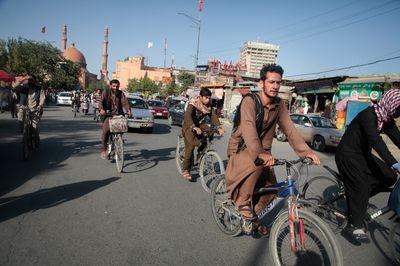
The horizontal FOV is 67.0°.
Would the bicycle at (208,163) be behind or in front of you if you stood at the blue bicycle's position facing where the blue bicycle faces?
behind

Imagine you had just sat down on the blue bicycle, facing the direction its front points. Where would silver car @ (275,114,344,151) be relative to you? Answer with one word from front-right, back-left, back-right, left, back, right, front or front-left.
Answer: back-left

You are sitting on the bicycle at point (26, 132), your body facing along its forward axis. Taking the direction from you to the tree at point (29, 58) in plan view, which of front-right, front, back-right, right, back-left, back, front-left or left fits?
back

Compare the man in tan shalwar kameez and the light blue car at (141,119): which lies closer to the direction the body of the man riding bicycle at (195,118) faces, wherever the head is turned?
the man in tan shalwar kameez

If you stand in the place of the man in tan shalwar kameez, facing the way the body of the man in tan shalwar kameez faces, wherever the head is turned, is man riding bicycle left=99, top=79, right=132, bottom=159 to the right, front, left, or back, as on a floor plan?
back

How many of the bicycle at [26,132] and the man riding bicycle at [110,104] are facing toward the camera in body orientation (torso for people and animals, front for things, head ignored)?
2

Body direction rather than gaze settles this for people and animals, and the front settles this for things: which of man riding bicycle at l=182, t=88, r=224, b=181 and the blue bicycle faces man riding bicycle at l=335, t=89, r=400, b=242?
man riding bicycle at l=182, t=88, r=224, b=181

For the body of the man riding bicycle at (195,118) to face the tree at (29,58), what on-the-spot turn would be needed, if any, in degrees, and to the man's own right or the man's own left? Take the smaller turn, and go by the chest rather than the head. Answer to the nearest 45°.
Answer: approximately 180°

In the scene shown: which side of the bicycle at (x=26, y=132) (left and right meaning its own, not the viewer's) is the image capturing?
front

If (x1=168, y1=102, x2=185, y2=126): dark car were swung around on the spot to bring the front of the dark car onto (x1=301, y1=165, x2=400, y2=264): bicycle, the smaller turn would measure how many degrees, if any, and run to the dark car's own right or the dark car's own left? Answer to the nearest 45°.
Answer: approximately 45° to the dark car's own left

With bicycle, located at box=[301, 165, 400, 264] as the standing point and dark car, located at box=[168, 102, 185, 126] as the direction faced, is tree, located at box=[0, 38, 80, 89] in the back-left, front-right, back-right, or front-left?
front-left

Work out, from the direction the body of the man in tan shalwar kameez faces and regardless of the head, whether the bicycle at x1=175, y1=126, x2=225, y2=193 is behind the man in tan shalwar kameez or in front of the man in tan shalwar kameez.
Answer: behind

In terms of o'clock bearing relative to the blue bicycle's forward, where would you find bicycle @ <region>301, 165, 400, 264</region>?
The bicycle is roughly at 10 o'clock from the blue bicycle.

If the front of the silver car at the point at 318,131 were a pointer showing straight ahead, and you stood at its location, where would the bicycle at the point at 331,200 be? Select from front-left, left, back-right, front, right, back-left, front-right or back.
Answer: front-right

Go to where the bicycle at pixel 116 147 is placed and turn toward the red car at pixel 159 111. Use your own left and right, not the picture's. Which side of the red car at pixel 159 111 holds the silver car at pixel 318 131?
right

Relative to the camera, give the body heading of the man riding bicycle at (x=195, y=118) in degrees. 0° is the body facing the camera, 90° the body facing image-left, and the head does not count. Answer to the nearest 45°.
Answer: approximately 315°

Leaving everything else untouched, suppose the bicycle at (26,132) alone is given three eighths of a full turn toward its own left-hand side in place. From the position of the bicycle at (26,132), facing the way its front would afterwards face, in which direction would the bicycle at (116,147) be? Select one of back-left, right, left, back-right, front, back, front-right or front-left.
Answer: right

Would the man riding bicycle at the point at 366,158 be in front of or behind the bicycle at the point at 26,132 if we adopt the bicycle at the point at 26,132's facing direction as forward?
in front

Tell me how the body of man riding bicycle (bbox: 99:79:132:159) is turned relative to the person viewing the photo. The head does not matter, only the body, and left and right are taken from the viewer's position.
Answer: facing the viewer
